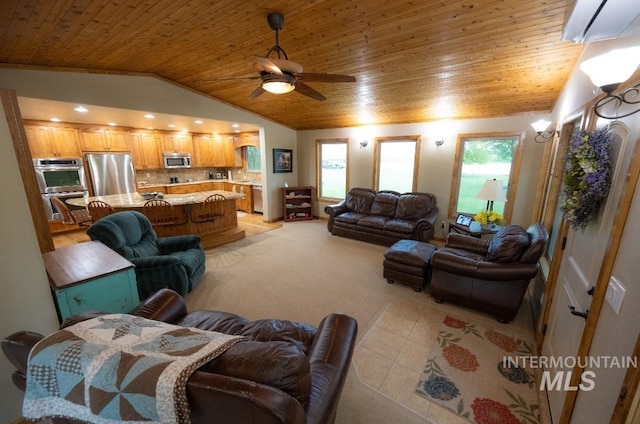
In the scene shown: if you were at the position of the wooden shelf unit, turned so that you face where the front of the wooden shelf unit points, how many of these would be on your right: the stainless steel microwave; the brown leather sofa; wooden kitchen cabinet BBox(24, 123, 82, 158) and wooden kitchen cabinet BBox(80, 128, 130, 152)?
3

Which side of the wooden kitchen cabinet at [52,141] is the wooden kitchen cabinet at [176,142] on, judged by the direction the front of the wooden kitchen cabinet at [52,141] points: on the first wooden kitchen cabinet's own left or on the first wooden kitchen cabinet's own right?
on the first wooden kitchen cabinet's own left

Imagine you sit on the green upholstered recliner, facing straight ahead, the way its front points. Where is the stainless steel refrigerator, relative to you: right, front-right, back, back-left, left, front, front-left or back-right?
back-left

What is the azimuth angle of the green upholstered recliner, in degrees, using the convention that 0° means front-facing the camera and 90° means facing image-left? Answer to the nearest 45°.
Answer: approximately 315°

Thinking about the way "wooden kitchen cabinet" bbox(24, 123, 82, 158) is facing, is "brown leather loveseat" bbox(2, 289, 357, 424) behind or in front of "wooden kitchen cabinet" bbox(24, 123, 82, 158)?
in front

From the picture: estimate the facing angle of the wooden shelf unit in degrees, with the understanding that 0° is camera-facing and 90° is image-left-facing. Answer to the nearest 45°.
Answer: approximately 0°

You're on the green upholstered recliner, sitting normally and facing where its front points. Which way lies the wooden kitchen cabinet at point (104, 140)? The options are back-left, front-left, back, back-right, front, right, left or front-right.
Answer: back-left

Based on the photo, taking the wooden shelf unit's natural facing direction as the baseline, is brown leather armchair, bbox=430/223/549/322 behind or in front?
in front

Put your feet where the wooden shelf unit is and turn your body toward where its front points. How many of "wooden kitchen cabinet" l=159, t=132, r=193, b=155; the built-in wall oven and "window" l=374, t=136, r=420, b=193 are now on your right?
2

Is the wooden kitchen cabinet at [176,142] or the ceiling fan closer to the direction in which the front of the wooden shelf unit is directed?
the ceiling fan

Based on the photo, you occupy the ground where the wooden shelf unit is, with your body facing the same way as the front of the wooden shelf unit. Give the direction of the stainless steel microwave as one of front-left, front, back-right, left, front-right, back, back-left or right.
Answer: right

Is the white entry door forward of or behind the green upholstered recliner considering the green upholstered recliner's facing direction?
forward
